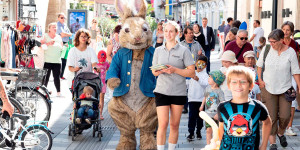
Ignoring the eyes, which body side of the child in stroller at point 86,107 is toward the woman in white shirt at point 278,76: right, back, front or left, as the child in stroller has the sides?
left

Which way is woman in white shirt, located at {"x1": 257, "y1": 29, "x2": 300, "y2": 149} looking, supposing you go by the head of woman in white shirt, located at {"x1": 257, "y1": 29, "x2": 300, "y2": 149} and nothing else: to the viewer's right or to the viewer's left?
to the viewer's left

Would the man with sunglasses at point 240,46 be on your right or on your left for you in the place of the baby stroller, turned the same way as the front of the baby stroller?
on your left

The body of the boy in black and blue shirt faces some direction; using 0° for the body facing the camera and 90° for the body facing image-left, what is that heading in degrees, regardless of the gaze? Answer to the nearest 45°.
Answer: approximately 0°

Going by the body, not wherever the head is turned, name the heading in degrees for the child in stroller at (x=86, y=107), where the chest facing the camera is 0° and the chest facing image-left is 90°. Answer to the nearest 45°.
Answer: approximately 0°

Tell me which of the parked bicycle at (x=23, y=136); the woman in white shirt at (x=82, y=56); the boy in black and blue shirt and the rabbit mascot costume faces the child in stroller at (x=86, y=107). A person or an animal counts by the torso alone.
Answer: the woman in white shirt

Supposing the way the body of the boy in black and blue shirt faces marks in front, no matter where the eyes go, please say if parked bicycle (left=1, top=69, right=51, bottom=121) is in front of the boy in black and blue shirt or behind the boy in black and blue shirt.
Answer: behind
